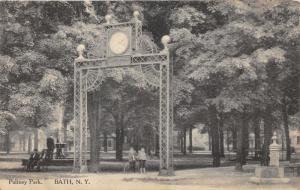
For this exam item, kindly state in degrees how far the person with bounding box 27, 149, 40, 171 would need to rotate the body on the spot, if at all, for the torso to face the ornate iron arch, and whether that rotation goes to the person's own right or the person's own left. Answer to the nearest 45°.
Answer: approximately 90° to the person's own left

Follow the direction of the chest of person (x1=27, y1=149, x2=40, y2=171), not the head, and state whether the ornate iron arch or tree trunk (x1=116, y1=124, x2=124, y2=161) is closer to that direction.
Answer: the ornate iron arch
